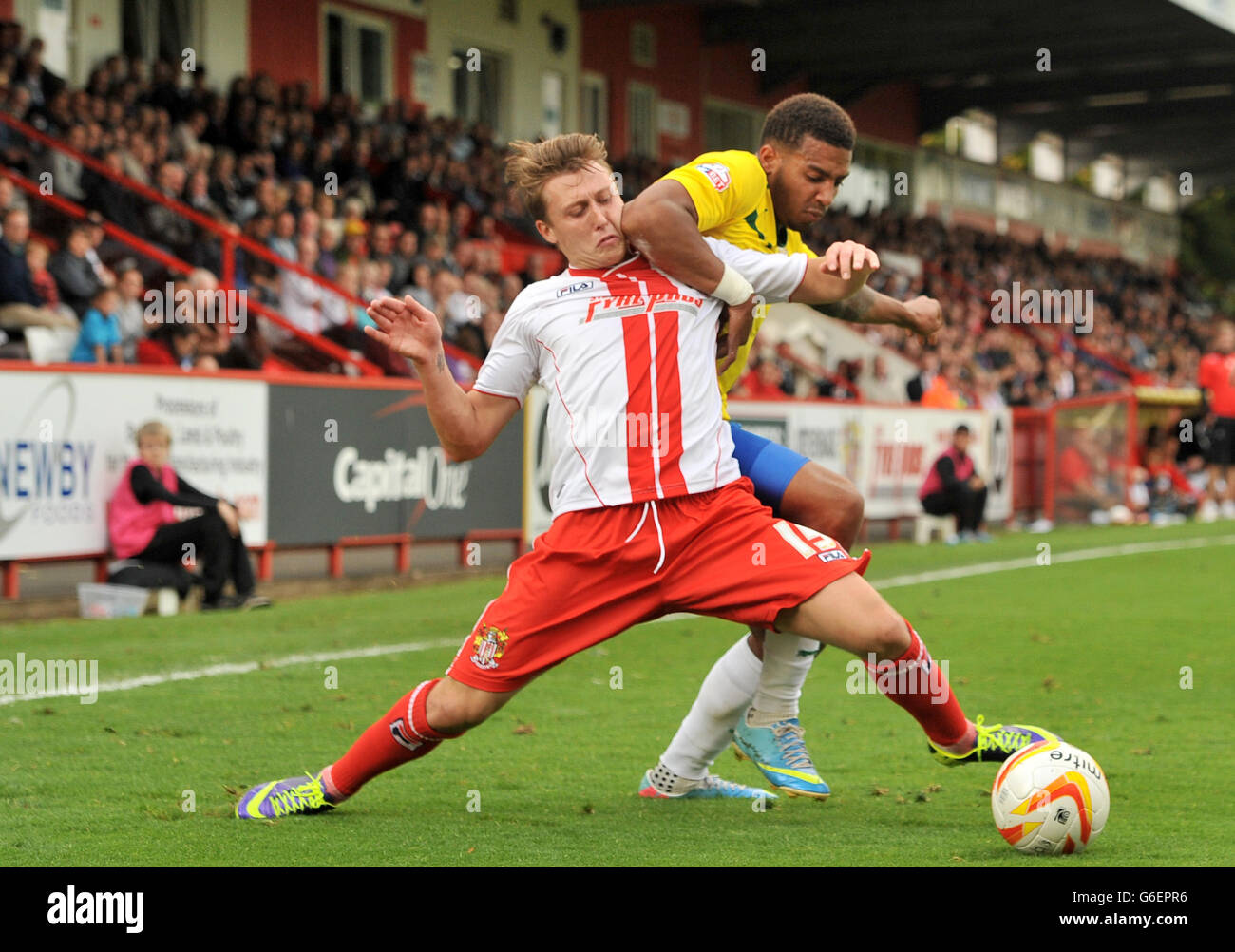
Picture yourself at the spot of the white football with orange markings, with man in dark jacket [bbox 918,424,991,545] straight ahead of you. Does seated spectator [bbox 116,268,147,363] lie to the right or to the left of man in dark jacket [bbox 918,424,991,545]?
left

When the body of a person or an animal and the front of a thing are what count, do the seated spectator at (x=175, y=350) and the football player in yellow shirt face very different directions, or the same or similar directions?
same or similar directions

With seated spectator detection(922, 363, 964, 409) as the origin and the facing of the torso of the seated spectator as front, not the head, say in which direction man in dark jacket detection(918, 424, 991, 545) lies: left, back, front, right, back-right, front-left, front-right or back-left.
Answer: front-right

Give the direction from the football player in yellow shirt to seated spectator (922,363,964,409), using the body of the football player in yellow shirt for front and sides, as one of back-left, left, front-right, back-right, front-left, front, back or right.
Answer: back-left

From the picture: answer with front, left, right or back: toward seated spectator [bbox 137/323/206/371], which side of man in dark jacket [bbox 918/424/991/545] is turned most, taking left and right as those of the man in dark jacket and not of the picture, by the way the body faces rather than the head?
right

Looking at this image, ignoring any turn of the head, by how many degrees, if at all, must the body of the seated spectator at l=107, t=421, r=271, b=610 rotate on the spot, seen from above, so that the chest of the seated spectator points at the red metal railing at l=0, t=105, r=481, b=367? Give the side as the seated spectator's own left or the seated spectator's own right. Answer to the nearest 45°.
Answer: approximately 135° to the seated spectator's own left

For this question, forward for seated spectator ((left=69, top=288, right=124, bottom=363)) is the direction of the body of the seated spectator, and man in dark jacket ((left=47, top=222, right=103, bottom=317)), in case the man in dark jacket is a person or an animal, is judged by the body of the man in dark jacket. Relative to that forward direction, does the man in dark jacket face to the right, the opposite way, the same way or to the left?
the same way

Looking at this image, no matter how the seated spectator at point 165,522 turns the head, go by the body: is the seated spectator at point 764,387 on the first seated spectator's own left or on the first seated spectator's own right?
on the first seated spectator's own left

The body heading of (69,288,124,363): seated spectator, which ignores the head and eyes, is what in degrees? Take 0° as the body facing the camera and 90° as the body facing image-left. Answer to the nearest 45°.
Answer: approximately 315°

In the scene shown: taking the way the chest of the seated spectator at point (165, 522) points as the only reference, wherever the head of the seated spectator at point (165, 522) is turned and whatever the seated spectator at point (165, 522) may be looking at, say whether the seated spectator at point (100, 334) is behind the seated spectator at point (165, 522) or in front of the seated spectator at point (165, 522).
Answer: behind

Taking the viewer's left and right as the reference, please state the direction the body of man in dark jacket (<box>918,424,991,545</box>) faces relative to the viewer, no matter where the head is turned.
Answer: facing the viewer and to the right of the viewer
